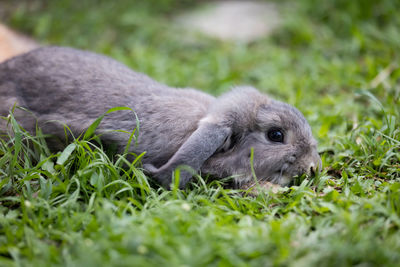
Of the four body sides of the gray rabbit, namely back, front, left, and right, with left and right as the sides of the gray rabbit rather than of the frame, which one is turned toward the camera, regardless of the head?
right
